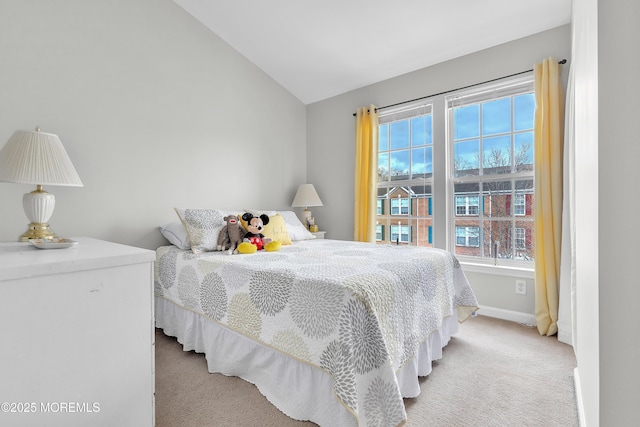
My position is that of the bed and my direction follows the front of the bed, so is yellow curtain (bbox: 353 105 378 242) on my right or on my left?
on my left

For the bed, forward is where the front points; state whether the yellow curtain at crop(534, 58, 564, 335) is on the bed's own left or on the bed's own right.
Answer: on the bed's own left

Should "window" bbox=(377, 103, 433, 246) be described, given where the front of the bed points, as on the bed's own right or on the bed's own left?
on the bed's own left

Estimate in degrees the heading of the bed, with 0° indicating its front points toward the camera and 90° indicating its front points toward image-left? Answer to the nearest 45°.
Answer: approximately 315°

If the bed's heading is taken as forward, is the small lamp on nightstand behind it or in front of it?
behind
